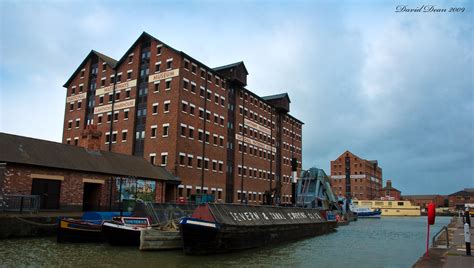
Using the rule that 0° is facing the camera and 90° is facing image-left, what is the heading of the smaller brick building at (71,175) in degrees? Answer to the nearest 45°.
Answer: approximately 315°

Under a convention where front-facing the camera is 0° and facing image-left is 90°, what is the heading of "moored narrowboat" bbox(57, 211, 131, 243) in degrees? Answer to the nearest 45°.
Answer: approximately 45°

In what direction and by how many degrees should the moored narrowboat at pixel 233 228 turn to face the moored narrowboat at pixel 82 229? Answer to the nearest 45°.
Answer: approximately 45° to its right

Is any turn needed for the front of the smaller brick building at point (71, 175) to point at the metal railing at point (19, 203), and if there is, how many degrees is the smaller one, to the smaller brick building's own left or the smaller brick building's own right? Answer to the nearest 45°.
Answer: approximately 90° to the smaller brick building's own right

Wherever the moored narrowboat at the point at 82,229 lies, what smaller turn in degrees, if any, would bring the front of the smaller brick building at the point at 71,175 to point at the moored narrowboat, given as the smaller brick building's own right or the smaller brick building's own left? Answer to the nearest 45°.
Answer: approximately 45° to the smaller brick building's own right

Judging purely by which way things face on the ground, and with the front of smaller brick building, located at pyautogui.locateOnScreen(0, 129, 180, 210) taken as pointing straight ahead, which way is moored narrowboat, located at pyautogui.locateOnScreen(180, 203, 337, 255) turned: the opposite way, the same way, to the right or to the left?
to the right

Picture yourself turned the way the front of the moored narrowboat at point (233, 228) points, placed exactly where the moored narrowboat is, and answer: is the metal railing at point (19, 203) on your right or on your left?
on your right

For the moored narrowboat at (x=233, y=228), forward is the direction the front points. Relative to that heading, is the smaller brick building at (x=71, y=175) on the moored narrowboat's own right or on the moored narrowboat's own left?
on the moored narrowboat's own right

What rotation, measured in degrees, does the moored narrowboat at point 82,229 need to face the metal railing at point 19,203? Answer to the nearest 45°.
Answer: approximately 90° to its right

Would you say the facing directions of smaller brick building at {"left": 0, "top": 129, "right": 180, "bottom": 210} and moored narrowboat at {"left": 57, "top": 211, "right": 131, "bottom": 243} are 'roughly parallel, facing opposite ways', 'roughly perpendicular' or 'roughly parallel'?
roughly perpendicular

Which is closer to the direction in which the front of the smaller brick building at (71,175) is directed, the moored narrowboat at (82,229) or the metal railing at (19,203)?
the moored narrowboat

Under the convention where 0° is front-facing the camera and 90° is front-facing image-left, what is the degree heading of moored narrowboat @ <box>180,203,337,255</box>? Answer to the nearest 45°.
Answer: approximately 45°
